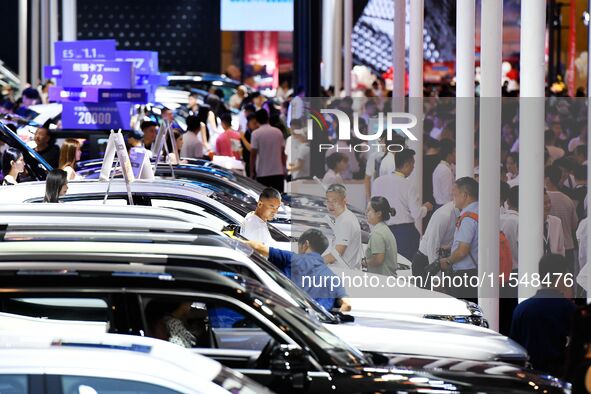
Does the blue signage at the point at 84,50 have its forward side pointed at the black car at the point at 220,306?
yes

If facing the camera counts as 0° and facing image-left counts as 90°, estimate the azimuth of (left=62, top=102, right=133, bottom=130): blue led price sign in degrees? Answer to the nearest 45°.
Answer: approximately 0°

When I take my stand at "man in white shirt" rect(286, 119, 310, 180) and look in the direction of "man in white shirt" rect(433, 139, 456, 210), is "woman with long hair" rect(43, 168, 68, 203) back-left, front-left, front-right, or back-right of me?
back-right

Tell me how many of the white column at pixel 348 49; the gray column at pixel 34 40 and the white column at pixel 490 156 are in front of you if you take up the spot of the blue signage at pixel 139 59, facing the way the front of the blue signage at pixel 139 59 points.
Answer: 1

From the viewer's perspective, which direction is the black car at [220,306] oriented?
to the viewer's right

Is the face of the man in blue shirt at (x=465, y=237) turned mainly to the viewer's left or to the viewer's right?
to the viewer's left

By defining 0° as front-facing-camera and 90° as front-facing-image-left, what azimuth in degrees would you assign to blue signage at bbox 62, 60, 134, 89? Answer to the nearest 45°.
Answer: approximately 0°
